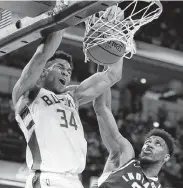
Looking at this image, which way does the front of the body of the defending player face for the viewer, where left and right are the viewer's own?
facing the viewer and to the left of the viewer

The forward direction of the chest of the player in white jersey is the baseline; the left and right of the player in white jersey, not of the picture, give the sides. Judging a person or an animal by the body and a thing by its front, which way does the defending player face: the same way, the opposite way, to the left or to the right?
to the right

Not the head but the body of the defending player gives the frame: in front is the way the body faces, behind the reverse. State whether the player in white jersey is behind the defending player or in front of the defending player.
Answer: in front

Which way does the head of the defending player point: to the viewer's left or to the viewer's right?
to the viewer's left

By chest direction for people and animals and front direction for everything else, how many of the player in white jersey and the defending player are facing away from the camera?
0

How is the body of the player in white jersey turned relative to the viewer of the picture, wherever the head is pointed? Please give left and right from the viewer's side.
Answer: facing the viewer and to the right of the viewer
